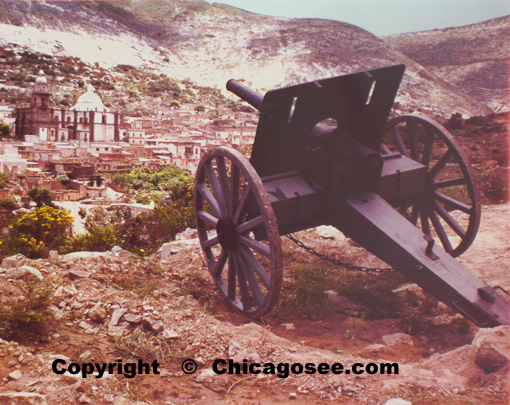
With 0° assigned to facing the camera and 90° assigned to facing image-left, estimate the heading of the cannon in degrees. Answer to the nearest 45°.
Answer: approximately 135°

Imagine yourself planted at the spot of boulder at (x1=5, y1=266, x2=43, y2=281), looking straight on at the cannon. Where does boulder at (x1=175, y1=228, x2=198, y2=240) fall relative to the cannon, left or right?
left

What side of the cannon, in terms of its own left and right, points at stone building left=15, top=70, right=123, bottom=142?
front

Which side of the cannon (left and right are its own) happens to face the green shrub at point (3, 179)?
front

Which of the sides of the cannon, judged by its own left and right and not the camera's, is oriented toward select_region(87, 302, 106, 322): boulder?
left

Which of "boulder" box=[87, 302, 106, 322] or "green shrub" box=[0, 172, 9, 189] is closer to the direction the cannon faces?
the green shrub

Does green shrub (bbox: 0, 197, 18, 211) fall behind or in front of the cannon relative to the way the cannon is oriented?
in front

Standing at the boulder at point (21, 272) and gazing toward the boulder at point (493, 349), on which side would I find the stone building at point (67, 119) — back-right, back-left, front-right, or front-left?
back-left

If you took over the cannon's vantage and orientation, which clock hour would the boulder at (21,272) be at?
The boulder is roughly at 10 o'clock from the cannon.
